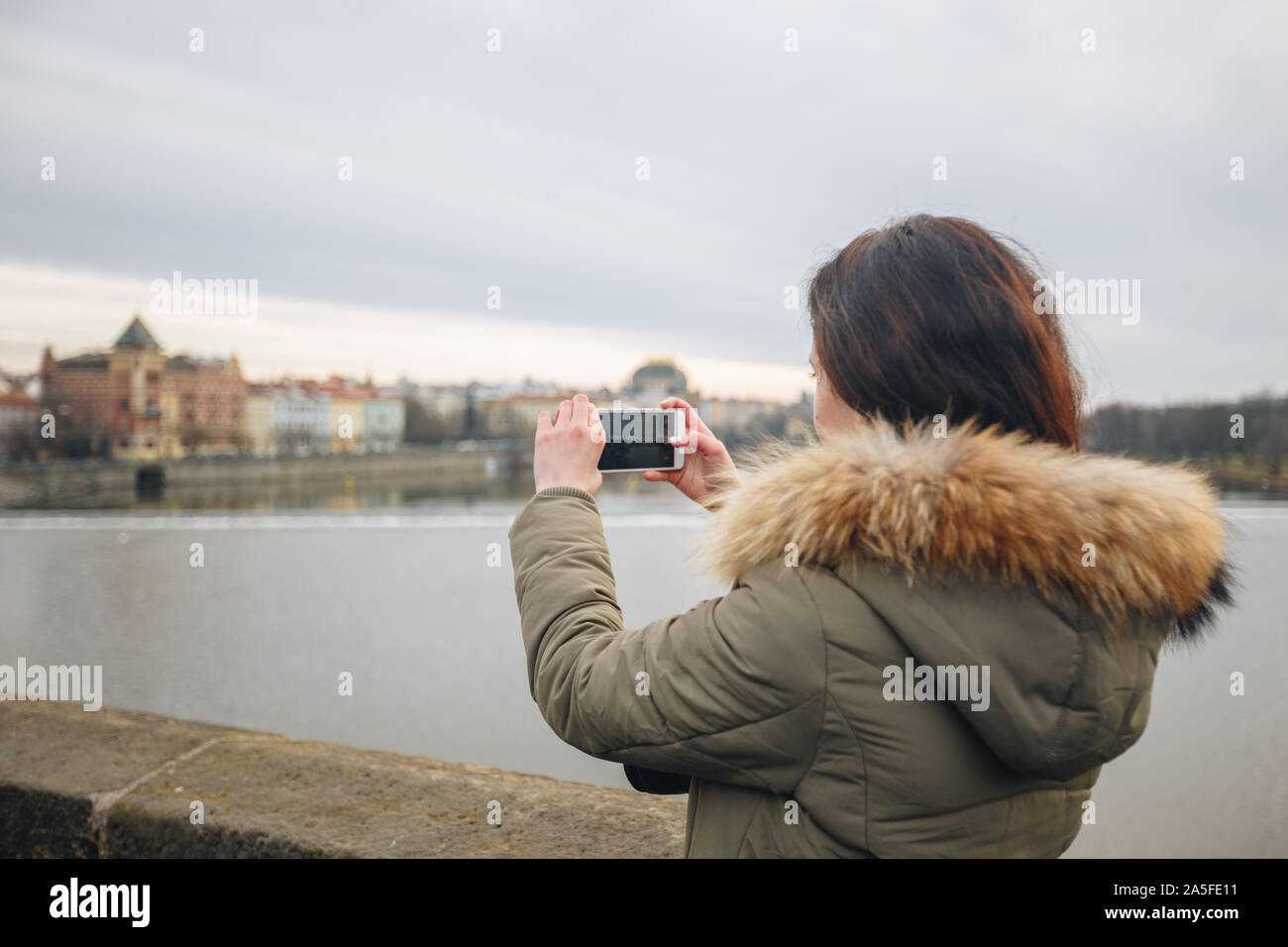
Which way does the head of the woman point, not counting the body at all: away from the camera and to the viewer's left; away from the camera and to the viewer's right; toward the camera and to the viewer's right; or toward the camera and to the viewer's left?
away from the camera and to the viewer's left

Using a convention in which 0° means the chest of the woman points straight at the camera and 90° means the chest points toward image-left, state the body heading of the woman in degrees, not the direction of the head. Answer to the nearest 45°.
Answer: approximately 135°
